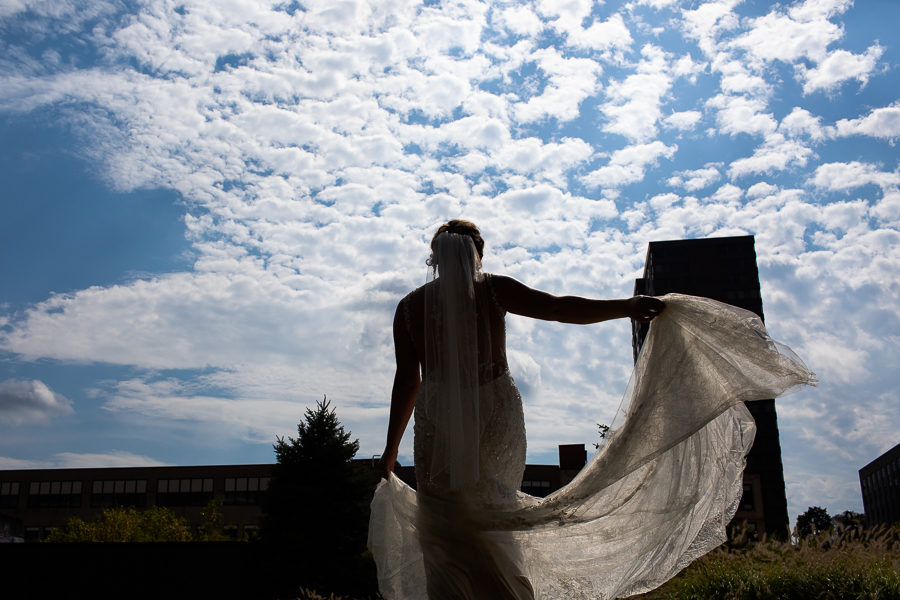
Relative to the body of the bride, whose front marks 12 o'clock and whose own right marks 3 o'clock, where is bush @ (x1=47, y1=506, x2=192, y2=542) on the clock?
The bush is roughly at 11 o'clock from the bride.

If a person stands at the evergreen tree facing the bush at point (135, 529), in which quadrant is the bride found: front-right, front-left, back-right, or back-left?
back-left

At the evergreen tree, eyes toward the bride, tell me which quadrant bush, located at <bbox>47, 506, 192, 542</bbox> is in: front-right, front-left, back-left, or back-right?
back-right

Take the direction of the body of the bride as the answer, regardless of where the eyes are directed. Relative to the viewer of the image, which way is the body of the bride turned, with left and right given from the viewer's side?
facing away from the viewer

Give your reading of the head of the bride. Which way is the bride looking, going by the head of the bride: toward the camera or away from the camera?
away from the camera
